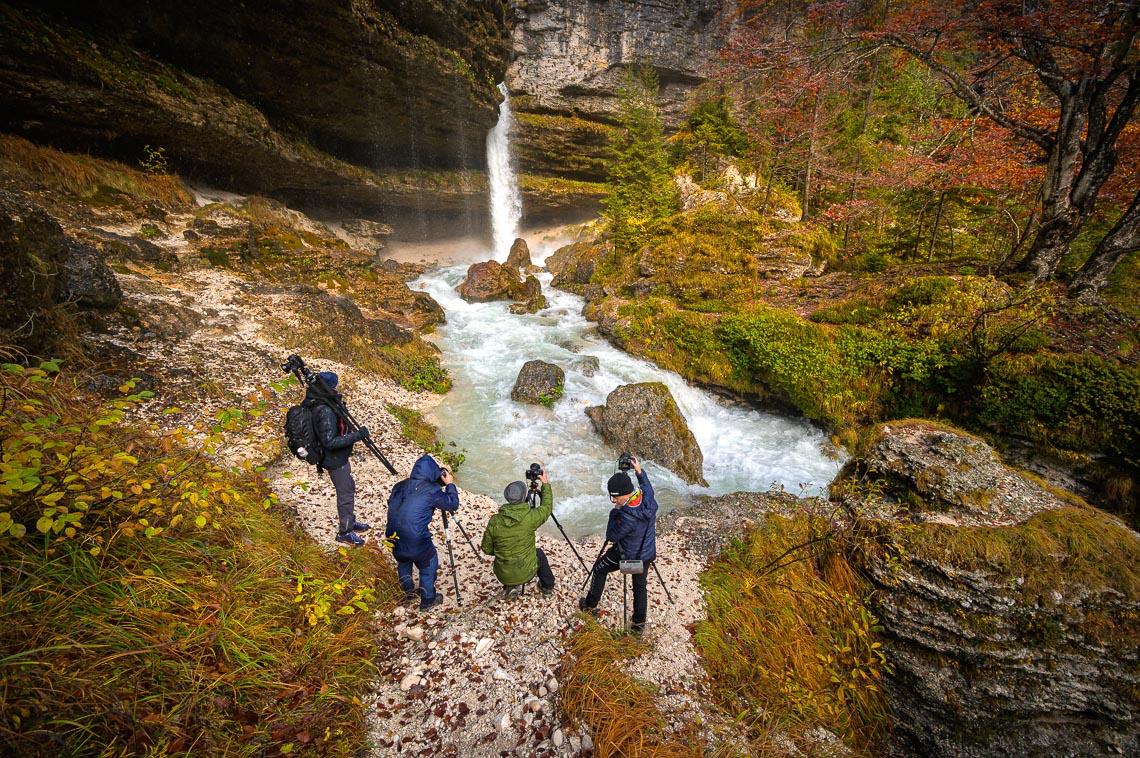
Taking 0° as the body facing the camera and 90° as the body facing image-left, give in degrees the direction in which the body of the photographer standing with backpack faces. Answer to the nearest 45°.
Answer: approximately 270°

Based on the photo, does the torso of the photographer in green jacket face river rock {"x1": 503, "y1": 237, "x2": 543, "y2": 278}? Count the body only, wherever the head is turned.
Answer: yes

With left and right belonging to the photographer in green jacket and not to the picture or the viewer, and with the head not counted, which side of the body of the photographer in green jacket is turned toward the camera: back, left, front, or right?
back

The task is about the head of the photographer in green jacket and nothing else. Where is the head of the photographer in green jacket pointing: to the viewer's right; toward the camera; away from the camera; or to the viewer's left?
away from the camera

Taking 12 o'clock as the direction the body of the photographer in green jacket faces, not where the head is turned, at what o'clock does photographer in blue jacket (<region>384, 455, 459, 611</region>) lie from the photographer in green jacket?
The photographer in blue jacket is roughly at 9 o'clock from the photographer in green jacket.

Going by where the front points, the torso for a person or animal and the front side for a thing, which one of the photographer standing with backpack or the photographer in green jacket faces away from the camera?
the photographer in green jacket

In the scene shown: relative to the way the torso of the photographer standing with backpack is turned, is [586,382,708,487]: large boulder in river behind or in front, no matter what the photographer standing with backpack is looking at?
in front

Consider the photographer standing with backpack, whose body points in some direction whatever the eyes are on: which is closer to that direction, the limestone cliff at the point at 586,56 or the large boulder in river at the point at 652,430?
the large boulder in river

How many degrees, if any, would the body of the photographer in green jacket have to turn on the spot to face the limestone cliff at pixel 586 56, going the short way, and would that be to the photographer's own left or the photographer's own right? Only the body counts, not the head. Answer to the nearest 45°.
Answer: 0° — they already face it

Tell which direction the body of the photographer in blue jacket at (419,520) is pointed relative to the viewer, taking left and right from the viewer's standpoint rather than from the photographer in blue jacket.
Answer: facing away from the viewer and to the right of the viewer

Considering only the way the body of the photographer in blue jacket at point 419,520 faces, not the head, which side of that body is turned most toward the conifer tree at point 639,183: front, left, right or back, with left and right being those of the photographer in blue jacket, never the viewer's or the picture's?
front
